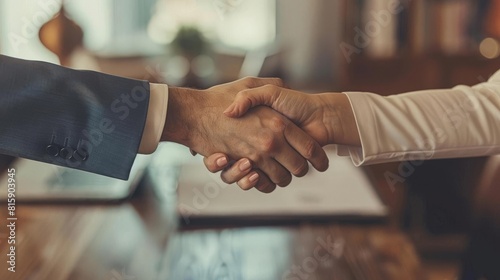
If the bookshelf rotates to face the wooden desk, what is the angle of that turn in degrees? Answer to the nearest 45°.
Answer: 0° — it already faces it

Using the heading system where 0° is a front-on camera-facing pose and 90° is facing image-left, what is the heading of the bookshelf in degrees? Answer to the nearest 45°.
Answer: approximately 0°
